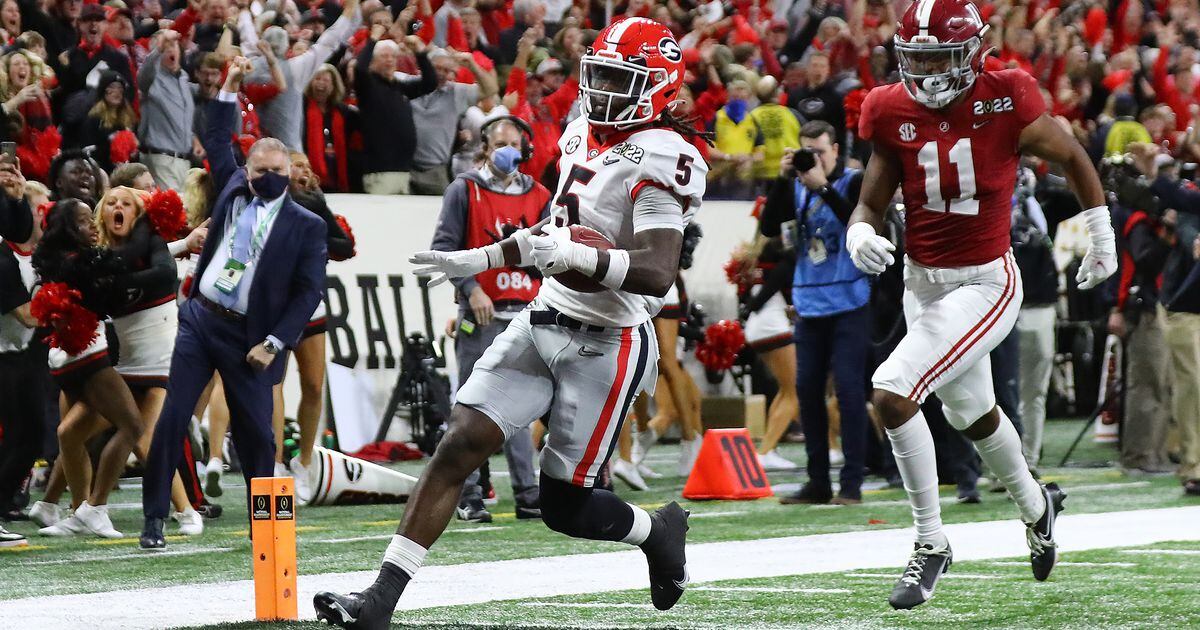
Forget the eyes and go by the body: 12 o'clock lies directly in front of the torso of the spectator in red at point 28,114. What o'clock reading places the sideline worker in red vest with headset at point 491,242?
The sideline worker in red vest with headset is roughly at 11 o'clock from the spectator in red.

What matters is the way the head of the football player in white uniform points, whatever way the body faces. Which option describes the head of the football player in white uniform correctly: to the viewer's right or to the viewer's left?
to the viewer's left

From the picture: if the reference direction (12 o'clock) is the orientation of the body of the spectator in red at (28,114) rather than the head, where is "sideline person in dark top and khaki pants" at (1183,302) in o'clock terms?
The sideline person in dark top and khaki pants is roughly at 10 o'clock from the spectator in red.

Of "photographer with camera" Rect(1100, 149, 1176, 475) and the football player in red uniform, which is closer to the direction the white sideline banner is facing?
the football player in red uniform

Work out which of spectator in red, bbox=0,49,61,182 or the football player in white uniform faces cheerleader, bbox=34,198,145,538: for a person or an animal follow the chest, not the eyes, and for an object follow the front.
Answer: the spectator in red
